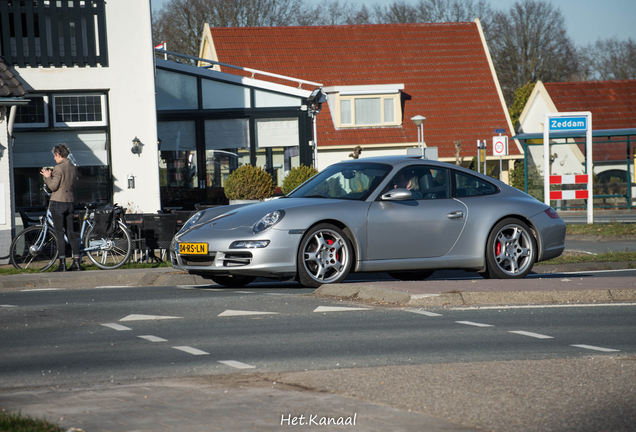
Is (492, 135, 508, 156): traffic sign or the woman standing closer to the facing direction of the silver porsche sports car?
the woman standing

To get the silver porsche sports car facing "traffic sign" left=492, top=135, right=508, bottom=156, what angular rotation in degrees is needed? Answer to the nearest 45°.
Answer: approximately 135° to its right

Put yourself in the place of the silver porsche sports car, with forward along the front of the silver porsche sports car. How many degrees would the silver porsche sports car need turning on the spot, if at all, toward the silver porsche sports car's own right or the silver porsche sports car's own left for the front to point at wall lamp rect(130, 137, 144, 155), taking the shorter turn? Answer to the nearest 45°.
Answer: approximately 90° to the silver porsche sports car's own right

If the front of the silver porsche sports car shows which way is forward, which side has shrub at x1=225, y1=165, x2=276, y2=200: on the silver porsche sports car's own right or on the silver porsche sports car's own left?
on the silver porsche sports car's own right

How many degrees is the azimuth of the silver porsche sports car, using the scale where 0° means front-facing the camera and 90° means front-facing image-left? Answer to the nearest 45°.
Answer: approximately 45°

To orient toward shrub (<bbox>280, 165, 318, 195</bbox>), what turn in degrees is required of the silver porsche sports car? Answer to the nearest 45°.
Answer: approximately 135° to its right
